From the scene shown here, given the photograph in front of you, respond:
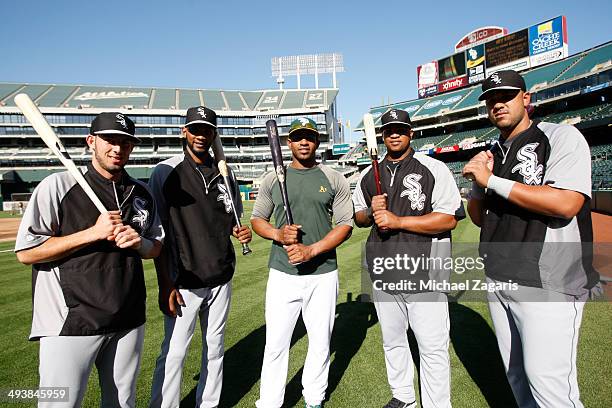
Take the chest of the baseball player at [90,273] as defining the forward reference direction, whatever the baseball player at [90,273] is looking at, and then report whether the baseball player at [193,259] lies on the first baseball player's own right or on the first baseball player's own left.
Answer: on the first baseball player's own left

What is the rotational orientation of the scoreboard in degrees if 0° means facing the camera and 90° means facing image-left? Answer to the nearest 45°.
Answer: approximately 45°

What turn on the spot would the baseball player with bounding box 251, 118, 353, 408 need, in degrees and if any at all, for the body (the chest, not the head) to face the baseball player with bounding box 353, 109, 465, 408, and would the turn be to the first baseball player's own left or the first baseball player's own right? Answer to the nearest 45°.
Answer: approximately 90° to the first baseball player's own left

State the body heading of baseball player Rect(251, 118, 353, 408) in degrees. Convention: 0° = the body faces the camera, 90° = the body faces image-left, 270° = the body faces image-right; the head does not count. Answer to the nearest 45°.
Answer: approximately 0°

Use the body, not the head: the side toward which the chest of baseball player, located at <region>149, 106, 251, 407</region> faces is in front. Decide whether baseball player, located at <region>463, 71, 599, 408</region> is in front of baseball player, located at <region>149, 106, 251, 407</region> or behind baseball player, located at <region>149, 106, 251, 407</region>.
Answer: in front

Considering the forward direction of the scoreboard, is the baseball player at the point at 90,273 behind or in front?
in front

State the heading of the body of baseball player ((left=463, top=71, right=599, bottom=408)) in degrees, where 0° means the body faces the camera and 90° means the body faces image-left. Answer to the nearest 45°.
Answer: approximately 45°

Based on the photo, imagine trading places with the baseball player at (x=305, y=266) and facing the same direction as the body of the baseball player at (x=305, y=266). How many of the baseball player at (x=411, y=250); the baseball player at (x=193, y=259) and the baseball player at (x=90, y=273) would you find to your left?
1

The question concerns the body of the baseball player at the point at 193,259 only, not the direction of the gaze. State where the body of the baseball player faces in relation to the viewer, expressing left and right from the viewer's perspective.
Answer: facing the viewer and to the right of the viewer

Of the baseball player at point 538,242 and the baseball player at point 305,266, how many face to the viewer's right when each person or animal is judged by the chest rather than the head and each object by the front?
0

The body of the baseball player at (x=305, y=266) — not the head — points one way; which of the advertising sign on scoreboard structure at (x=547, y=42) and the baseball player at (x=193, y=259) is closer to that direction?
the baseball player
